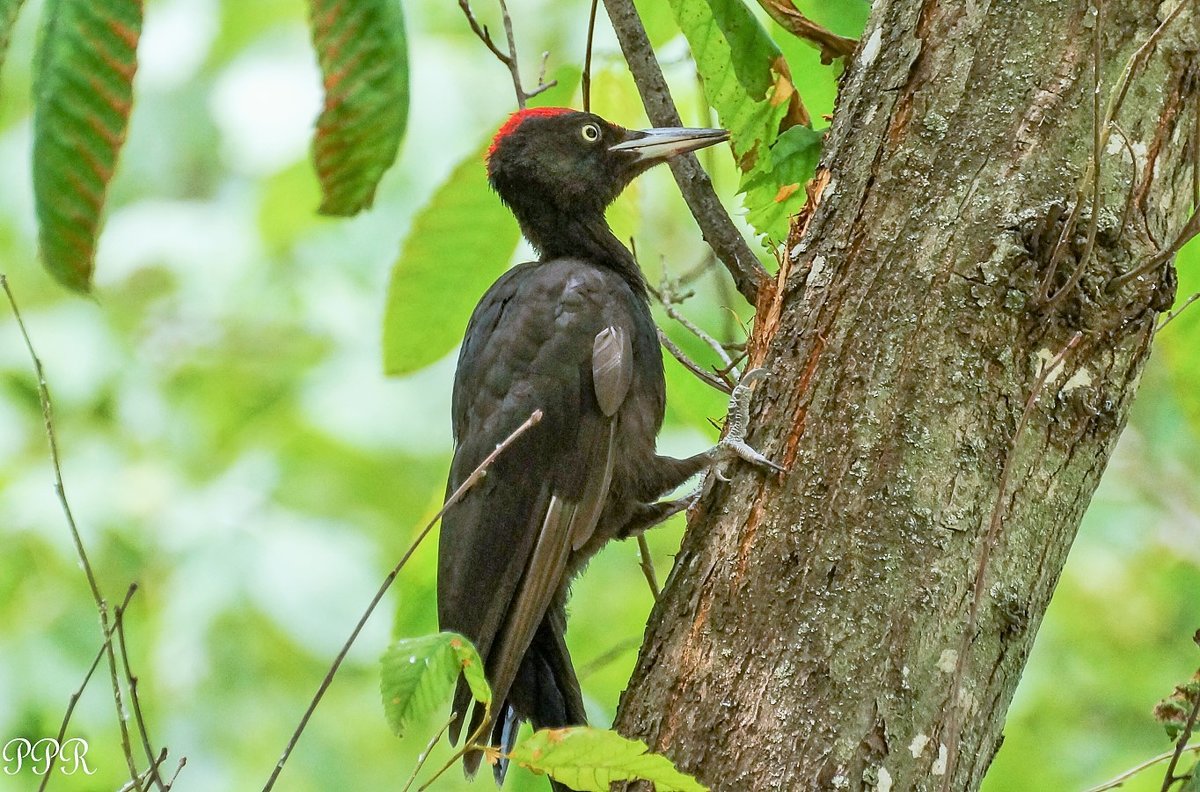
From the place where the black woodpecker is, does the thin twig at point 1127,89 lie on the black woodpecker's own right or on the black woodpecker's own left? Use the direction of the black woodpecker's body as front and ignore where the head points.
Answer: on the black woodpecker's own right

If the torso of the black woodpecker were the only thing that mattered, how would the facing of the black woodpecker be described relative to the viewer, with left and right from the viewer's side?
facing to the right of the viewer

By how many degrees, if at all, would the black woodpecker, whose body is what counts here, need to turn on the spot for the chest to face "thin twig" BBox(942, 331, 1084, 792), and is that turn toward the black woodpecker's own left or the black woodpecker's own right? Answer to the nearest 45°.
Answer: approximately 45° to the black woodpecker's own right

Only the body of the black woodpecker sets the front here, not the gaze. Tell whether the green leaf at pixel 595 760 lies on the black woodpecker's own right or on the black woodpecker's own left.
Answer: on the black woodpecker's own right
